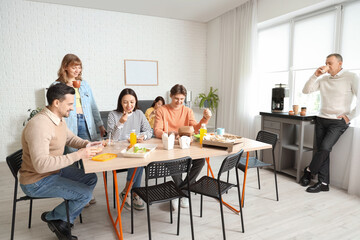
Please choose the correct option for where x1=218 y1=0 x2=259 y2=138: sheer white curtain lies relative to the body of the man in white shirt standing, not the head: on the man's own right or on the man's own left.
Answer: on the man's own right

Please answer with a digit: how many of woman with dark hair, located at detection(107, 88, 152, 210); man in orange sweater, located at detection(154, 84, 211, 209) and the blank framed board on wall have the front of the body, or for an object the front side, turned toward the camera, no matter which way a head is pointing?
3

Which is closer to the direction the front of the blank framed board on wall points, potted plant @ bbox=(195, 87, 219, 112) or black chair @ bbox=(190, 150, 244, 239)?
the black chair

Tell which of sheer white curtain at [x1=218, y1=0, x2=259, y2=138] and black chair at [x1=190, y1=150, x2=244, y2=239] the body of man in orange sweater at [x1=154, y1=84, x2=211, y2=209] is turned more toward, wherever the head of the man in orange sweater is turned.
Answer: the black chair

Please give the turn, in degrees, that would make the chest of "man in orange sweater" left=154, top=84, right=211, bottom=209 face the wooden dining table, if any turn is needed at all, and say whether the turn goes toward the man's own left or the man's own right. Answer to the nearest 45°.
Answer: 0° — they already face it

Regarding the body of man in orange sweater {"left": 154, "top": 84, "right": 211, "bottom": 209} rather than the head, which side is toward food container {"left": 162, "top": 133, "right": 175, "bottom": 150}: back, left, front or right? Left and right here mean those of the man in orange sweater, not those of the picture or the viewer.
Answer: front

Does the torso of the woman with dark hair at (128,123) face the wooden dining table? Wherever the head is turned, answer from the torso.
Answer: yes

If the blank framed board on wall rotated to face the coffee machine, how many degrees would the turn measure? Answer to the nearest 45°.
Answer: approximately 45° to its left

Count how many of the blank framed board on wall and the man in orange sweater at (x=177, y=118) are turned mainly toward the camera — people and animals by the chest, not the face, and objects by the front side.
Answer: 2

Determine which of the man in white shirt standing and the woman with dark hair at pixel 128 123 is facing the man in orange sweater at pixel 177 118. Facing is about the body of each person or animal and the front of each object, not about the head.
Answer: the man in white shirt standing

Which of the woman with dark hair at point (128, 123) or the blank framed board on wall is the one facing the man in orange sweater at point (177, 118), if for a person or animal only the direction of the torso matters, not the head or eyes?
the blank framed board on wall

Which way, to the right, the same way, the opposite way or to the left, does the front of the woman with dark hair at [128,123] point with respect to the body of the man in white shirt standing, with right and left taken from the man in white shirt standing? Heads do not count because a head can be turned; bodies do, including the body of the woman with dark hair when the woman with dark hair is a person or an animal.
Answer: to the left

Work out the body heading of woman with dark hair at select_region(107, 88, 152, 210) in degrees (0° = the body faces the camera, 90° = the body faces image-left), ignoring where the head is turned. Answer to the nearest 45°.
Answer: approximately 0°

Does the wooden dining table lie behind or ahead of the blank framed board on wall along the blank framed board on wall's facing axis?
ahead

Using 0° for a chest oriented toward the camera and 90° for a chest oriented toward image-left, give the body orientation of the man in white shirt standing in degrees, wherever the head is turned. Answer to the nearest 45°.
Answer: approximately 45°

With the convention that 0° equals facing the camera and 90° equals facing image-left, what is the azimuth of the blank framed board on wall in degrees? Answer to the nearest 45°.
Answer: approximately 0°

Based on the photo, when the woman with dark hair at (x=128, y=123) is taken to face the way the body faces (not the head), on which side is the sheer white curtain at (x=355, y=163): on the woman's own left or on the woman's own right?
on the woman's own left
